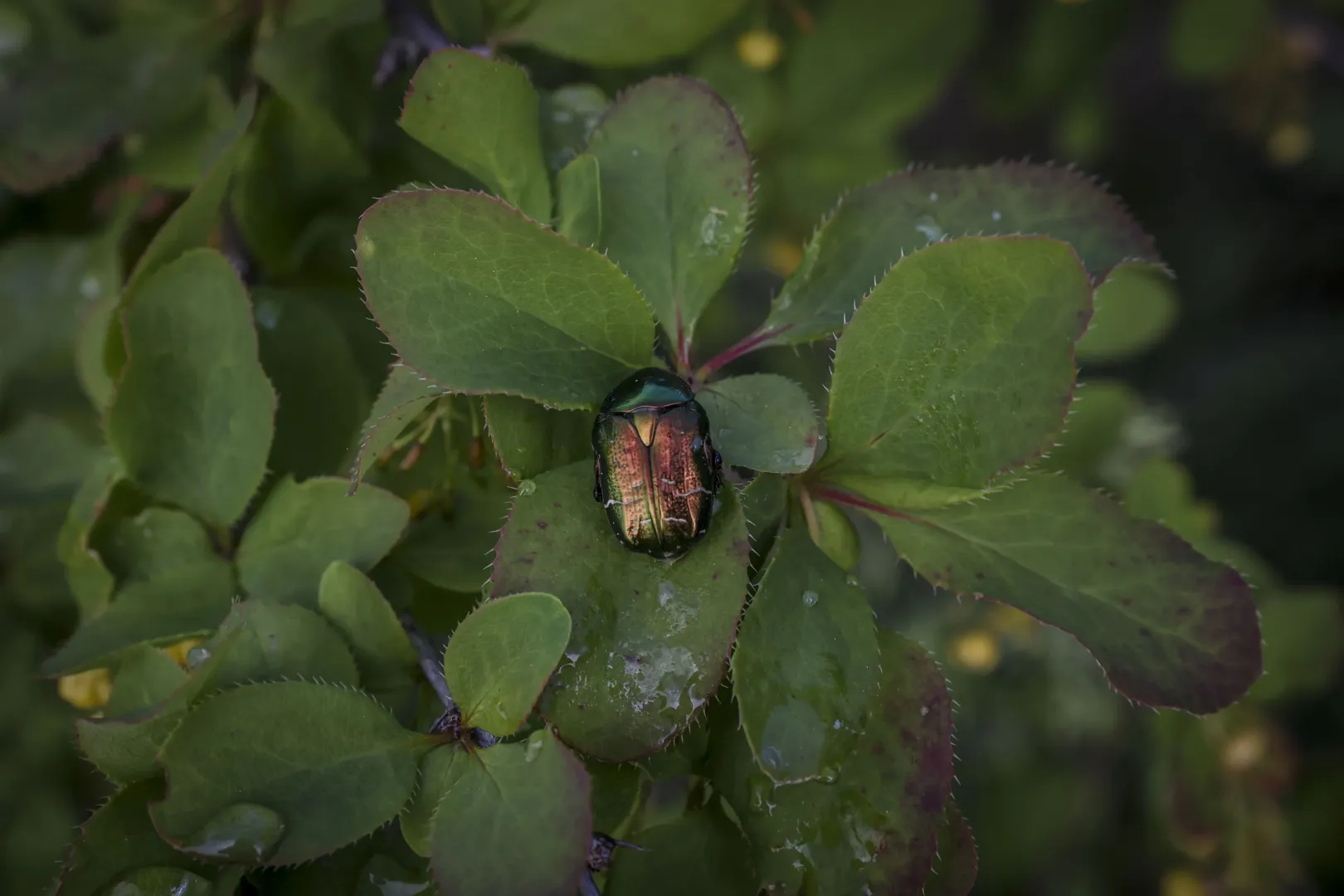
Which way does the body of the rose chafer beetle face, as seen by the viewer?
away from the camera
